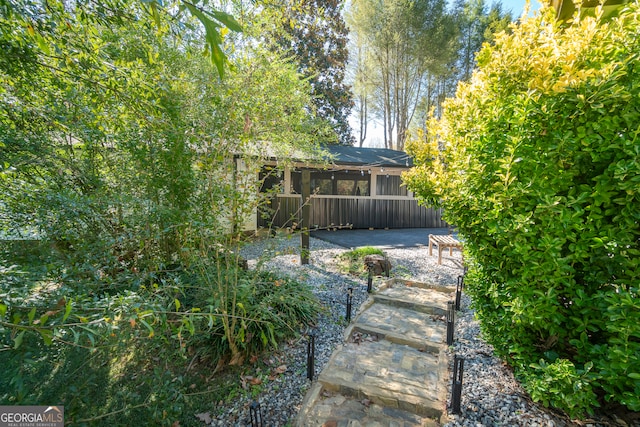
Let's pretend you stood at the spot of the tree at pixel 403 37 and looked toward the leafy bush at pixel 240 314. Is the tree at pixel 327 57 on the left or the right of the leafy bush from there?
right

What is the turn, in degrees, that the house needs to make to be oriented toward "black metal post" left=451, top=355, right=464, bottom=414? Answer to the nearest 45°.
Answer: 0° — it already faces it

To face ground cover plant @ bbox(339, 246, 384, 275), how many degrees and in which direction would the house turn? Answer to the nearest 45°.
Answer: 0° — it already faces it

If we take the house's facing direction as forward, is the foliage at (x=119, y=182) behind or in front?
in front

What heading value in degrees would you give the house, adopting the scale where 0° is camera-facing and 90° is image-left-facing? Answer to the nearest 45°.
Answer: approximately 0°

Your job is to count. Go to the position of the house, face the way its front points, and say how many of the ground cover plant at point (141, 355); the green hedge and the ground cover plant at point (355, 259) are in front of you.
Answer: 3

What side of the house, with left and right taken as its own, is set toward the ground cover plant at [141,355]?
front

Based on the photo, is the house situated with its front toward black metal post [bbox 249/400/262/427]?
yes

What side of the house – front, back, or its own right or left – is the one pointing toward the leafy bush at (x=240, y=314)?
front

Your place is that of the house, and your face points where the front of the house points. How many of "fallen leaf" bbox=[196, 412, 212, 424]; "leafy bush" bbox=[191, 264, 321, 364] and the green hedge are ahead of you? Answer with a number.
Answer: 3

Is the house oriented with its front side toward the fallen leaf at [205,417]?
yes
